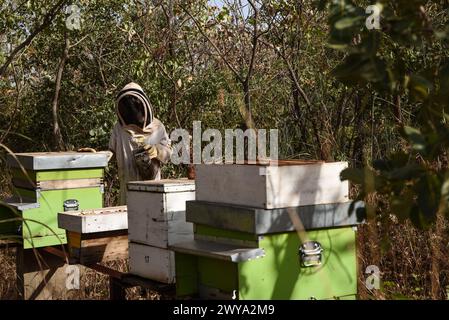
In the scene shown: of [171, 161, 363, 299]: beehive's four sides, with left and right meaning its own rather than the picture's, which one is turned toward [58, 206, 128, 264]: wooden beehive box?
right

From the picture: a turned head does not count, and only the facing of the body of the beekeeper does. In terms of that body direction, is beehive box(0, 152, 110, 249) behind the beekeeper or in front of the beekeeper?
in front

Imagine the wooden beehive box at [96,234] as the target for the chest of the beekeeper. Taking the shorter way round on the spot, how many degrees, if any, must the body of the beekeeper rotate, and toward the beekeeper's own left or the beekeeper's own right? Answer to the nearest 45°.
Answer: approximately 45° to the beekeeper's own left

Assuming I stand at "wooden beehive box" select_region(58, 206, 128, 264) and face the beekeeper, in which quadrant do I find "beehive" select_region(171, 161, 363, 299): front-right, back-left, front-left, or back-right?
back-right

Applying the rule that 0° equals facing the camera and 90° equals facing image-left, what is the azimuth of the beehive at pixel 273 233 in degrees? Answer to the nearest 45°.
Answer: approximately 45°

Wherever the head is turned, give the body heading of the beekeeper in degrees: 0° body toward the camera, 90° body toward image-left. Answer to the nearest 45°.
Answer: approximately 45°

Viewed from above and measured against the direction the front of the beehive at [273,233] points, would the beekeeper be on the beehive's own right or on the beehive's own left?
on the beehive's own right

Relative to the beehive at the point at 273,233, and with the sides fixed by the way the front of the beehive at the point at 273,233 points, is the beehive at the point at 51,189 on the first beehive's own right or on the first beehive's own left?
on the first beehive's own right

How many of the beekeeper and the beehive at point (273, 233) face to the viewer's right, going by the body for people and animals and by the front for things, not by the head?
0
